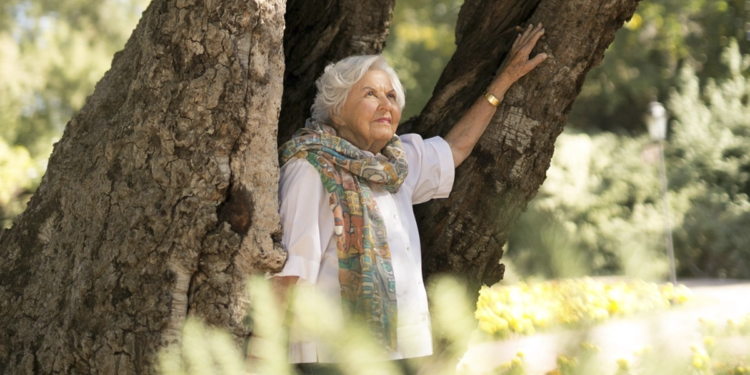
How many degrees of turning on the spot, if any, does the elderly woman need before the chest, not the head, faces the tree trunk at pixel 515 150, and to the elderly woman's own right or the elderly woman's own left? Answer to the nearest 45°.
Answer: approximately 90° to the elderly woman's own left

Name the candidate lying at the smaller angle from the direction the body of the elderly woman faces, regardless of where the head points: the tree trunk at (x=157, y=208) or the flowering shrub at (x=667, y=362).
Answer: the flowering shrub

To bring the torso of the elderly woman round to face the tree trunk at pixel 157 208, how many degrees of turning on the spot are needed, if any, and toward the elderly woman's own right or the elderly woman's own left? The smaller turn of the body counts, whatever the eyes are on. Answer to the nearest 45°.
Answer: approximately 135° to the elderly woman's own right

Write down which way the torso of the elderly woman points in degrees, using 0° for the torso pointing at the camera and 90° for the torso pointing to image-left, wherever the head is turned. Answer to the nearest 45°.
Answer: approximately 315°
